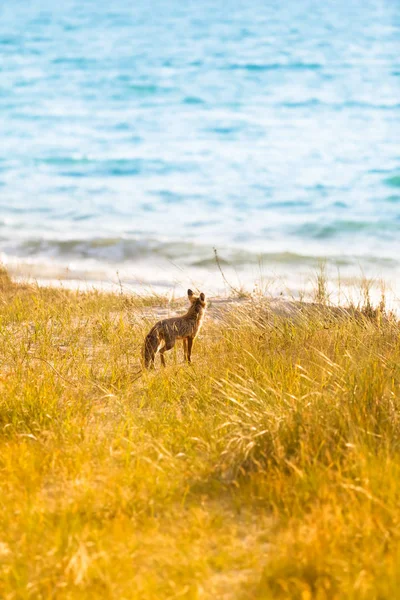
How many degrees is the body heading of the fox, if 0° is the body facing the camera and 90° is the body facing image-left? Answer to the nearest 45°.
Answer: approximately 225°
